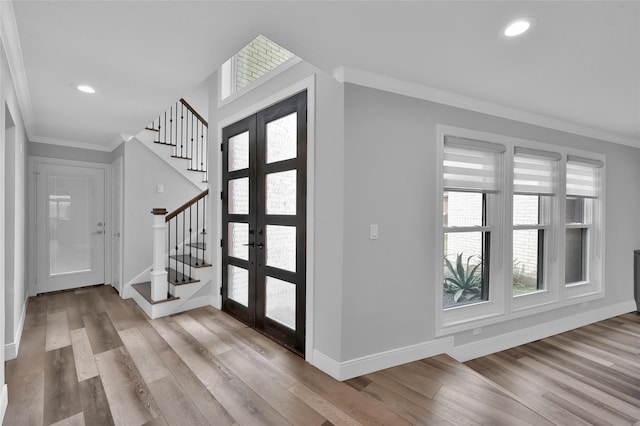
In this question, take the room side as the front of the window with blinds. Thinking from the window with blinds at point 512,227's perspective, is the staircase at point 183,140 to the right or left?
on its right

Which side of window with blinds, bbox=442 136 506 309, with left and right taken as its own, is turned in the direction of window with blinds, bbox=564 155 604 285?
left
